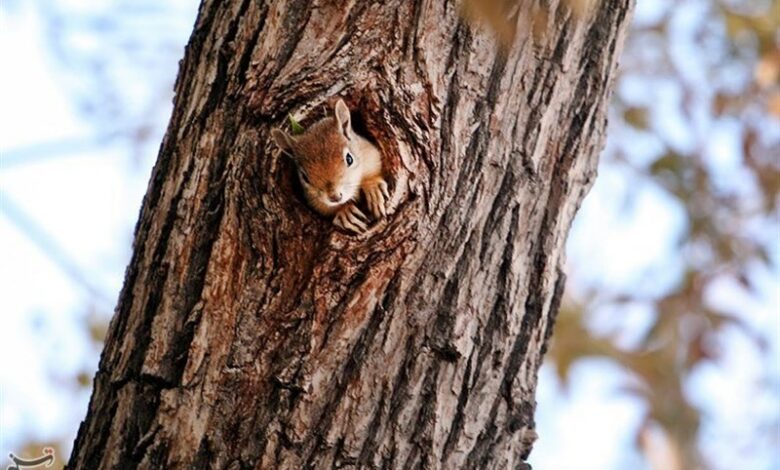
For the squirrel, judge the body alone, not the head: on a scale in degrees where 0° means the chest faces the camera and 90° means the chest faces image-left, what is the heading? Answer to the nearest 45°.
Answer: approximately 0°
